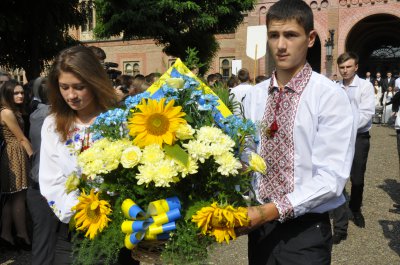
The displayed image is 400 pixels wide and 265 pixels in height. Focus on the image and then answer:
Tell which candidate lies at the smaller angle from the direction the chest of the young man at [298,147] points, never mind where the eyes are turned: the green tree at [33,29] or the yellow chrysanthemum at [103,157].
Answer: the yellow chrysanthemum

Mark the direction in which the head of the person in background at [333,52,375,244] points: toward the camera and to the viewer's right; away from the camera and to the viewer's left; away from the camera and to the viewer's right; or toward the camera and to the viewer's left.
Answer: toward the camera and to the viewer's left

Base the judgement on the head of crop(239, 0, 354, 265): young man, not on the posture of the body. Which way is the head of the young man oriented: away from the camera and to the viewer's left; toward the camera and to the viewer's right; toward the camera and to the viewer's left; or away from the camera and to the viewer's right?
toward the camera and to the viewer's left

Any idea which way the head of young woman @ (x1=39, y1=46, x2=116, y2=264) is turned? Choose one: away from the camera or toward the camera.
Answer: toward the camera

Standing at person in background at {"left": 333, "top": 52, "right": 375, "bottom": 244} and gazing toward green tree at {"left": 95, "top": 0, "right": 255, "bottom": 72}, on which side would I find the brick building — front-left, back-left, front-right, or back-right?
front-right

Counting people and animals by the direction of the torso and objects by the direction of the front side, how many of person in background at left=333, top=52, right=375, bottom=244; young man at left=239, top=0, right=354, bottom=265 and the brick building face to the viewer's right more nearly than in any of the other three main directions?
0

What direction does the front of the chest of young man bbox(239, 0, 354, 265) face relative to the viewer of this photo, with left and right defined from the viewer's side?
facing the viewer and to the left of the viewer

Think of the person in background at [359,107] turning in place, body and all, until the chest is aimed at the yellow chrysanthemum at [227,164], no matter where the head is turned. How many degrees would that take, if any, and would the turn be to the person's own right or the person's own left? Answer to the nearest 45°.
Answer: approximately 45° to the person's own left

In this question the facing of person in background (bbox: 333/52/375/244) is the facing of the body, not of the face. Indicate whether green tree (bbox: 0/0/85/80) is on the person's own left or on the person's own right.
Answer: on the person's own right

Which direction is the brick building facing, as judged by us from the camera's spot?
facing the viewer

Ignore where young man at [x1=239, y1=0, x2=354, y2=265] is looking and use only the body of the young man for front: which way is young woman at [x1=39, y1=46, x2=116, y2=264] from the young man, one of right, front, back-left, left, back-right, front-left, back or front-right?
front-right

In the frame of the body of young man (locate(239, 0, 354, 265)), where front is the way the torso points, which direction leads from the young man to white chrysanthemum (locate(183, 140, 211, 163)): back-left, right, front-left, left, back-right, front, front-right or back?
front

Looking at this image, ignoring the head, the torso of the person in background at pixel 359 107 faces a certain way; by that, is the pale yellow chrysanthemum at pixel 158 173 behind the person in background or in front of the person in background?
in front

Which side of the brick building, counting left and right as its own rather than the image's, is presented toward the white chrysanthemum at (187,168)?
front

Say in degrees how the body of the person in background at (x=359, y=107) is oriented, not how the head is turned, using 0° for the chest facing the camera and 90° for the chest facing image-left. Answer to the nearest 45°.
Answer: approximately 45°
